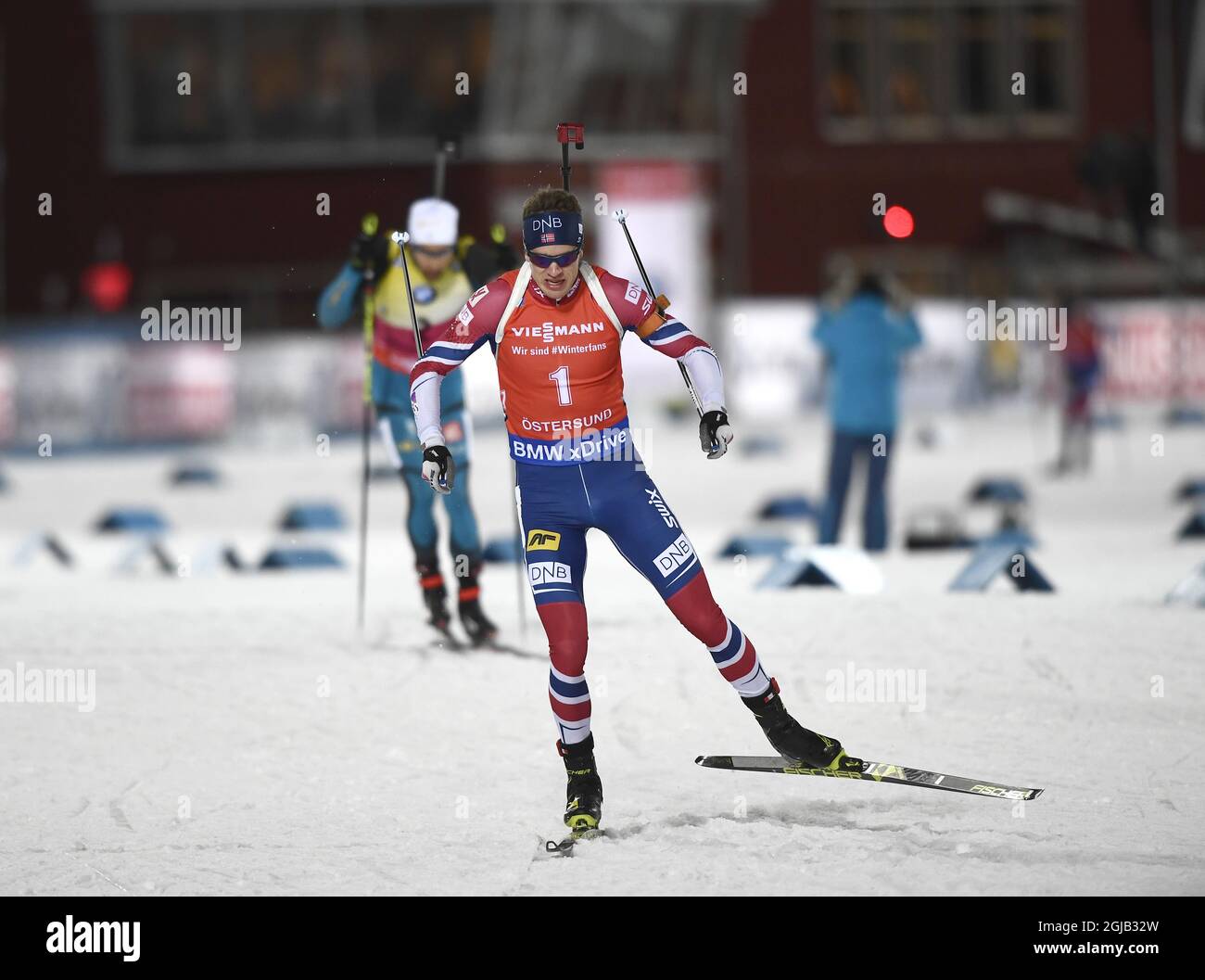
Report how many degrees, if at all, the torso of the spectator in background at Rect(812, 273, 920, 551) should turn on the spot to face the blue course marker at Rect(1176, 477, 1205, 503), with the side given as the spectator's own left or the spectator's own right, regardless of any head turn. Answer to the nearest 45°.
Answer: approximately 45° to the spectator's own right

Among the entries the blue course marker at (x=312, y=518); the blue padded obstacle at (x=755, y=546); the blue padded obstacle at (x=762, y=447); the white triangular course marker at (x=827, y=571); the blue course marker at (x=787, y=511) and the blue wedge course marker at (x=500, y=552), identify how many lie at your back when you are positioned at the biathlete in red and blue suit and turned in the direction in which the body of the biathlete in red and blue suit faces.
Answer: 6

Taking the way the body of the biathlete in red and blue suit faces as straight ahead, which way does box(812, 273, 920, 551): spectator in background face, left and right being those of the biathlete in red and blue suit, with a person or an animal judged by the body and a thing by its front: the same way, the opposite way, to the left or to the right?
the opposite way

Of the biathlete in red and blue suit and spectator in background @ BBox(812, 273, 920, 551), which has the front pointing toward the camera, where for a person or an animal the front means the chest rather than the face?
the biathlete in red and blue suit

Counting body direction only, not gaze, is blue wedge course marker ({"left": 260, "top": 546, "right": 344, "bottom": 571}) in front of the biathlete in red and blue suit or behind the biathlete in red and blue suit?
behind

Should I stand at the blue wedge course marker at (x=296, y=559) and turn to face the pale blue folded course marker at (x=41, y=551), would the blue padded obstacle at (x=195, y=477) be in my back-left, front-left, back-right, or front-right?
front-right

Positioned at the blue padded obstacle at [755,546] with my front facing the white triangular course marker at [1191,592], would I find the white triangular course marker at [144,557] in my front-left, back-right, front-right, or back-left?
back-right

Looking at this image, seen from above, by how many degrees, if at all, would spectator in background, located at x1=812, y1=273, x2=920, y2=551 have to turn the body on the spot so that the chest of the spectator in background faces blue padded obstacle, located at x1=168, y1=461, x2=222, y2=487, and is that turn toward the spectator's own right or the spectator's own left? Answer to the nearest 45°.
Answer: approximately 45° to the spectator's own left

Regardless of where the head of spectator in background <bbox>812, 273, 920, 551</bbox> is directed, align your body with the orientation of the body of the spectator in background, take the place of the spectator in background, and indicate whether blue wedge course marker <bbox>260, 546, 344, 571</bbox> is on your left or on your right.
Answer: on your left

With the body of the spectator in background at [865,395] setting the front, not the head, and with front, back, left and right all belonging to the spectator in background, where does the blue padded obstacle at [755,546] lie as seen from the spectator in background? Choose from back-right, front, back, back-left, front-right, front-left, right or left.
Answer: front-left

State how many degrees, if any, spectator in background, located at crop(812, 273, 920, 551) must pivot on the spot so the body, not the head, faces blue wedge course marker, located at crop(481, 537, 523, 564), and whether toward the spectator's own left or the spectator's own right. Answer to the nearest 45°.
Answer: approximately 90° to the spectator's own left

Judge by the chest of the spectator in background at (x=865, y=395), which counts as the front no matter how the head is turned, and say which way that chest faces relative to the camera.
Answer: away from the camera

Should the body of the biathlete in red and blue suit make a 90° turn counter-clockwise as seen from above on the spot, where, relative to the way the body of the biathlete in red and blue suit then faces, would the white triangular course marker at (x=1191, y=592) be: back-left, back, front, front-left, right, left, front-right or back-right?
front-left

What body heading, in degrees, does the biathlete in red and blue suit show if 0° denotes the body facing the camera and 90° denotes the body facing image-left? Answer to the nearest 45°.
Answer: approximately 0°

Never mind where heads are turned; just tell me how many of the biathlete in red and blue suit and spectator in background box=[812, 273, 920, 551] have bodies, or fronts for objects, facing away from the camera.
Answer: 1

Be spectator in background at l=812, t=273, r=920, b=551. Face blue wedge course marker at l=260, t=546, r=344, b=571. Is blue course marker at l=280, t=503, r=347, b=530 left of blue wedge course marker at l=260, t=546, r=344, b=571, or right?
right
